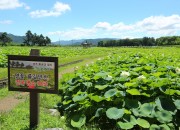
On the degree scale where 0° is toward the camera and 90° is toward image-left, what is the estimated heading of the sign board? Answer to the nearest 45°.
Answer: approximately 0°
